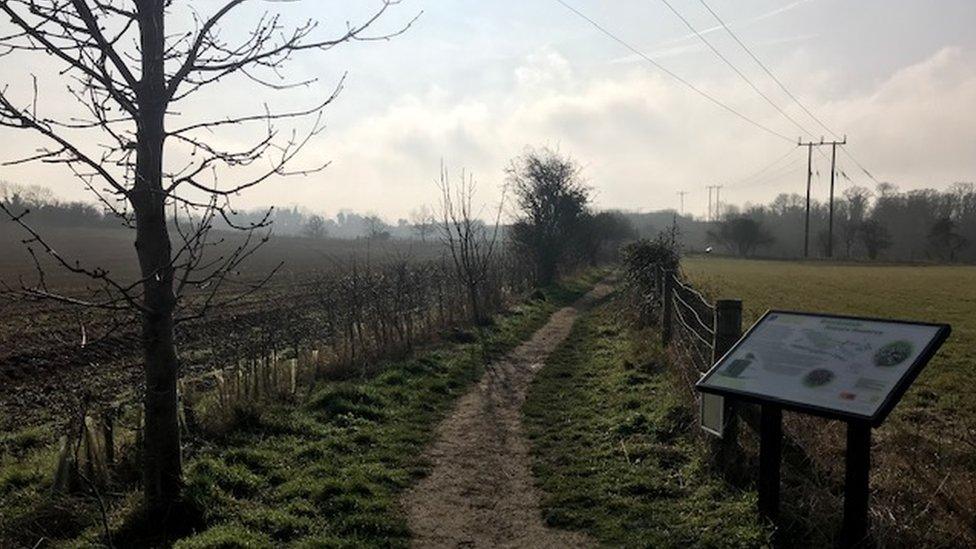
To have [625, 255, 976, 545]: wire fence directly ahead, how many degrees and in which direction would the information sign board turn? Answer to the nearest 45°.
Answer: approximately 135° to its right

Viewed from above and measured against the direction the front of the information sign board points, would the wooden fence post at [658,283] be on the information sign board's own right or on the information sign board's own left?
on the information sign board's own right

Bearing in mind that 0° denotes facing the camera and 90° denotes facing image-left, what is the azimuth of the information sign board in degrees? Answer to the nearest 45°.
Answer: approximately 45°

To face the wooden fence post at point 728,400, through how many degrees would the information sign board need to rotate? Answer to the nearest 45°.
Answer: approximately 90° to its right

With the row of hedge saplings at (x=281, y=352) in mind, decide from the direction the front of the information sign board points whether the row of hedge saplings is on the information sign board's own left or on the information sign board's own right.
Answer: on the information sign board's own right

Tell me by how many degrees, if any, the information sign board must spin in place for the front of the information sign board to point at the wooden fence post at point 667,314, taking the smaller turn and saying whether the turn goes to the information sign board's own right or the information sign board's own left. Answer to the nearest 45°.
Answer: approximately 135° to the information sign board's own right
